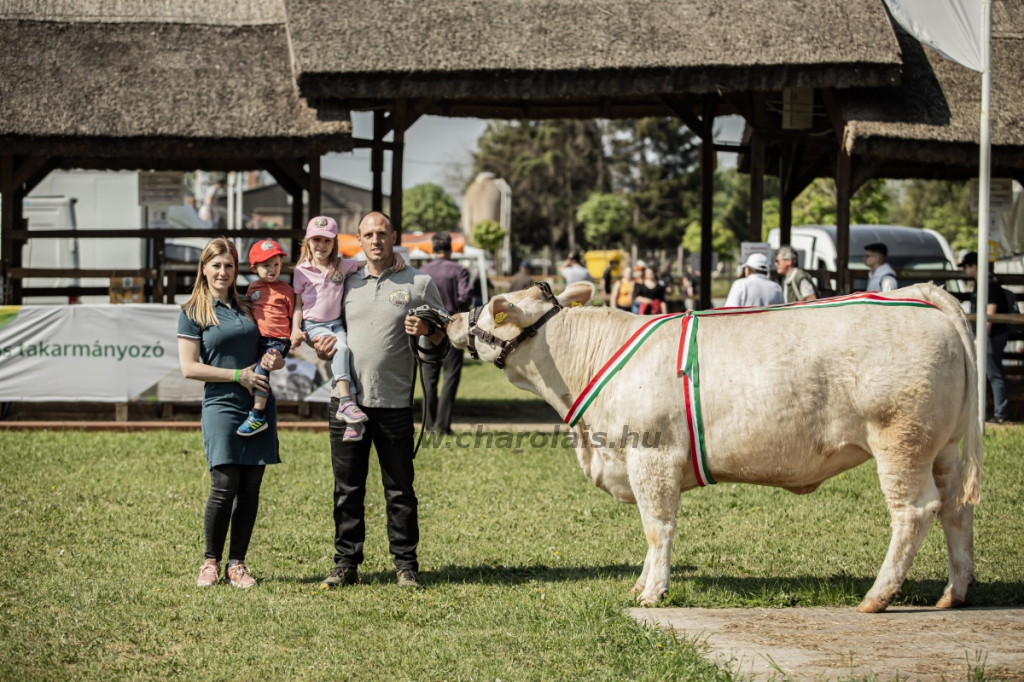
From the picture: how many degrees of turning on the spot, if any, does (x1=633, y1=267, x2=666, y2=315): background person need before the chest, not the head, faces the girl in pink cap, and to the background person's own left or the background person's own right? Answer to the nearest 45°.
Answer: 0° — they already face them

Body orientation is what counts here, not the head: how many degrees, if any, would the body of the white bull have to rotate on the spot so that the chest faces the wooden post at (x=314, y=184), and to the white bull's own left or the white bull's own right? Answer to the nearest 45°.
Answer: approximately 45° to the white bull's own right

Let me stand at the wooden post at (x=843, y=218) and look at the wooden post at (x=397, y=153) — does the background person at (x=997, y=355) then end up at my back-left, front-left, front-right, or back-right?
back-left

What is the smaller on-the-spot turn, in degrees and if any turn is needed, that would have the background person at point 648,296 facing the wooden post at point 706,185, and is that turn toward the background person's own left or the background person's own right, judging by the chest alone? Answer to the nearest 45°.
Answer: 0° — they already face it

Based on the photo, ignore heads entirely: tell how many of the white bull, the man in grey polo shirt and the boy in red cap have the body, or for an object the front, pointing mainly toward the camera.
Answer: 2

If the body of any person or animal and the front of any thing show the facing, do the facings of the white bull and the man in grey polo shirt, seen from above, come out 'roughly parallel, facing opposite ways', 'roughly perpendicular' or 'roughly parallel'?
roughly perpendicular

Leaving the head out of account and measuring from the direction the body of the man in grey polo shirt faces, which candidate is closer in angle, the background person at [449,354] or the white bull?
the white bull

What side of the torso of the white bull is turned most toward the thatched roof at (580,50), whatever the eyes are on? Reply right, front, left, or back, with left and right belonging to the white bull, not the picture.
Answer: right

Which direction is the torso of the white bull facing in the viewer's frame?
to the viewer's left
